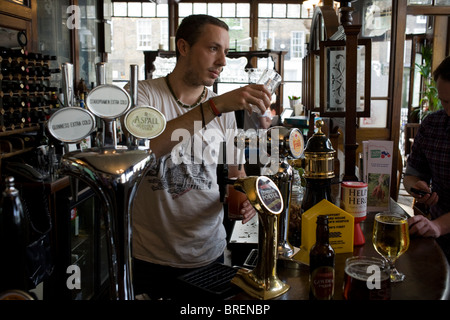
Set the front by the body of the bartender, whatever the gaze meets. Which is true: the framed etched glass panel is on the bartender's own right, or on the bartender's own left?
on the bartender's own left

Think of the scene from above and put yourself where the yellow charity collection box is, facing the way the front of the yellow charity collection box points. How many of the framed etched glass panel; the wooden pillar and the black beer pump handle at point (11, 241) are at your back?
2

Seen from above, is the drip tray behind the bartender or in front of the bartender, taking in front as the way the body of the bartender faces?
in front

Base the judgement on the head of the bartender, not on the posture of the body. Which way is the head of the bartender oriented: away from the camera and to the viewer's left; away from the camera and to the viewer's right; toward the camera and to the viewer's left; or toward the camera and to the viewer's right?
toward the camera and to the viewer's right

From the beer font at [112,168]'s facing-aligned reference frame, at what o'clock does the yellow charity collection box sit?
The yellow charity collection box is roughly at 8 o'clock from the beer font.

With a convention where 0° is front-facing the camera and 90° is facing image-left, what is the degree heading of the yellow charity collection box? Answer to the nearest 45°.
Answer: approximately 0°

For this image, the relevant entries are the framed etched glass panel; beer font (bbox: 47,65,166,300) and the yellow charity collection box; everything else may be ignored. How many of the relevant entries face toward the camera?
3

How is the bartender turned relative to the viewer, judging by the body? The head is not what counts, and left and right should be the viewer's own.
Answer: facing the viewer and to the right of the viewer
